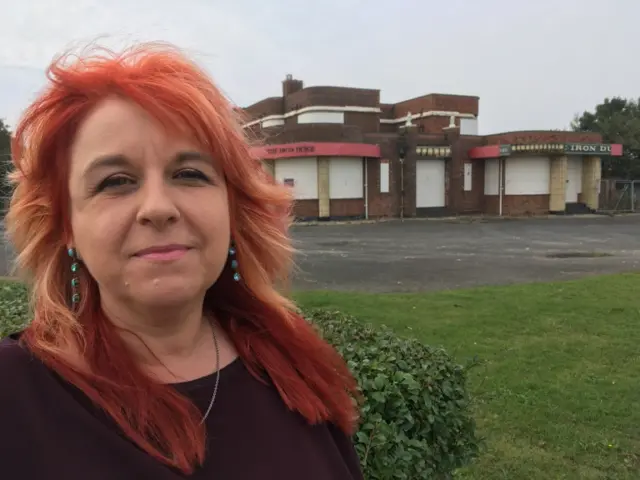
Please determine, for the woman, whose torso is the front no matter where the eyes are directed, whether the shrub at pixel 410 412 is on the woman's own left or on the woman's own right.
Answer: on the woman's own left

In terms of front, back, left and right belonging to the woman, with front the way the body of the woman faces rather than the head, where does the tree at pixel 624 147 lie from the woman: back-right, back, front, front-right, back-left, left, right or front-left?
back-left

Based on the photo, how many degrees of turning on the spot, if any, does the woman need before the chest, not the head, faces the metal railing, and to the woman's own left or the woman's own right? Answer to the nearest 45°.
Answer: approximately 135° to the woman's own left

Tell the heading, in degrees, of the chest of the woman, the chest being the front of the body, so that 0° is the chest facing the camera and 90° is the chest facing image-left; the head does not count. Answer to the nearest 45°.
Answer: approximately 0°

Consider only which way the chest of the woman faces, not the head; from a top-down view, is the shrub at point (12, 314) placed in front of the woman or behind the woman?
behind
